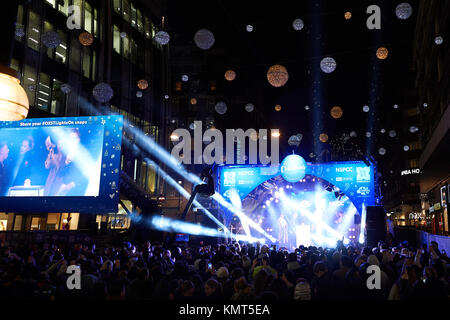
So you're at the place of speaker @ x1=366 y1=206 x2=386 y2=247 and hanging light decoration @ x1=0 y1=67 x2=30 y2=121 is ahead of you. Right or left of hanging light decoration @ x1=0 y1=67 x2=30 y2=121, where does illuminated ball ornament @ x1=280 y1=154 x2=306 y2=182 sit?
right

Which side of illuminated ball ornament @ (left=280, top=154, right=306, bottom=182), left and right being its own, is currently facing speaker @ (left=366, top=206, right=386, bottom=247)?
left

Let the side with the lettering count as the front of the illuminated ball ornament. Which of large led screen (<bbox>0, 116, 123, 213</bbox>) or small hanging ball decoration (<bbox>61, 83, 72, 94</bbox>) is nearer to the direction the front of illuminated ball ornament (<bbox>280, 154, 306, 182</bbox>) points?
the large led screen

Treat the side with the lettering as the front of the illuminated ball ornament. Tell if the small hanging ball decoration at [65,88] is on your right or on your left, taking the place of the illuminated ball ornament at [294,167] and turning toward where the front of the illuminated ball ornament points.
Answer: on your right

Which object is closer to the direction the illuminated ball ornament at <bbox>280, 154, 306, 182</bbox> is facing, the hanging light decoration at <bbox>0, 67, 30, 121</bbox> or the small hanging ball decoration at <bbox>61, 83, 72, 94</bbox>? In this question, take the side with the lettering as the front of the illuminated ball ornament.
the hanging light decoration

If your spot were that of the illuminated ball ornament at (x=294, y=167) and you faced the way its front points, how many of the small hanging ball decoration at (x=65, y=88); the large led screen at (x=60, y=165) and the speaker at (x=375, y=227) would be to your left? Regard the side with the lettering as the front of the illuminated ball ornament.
1
